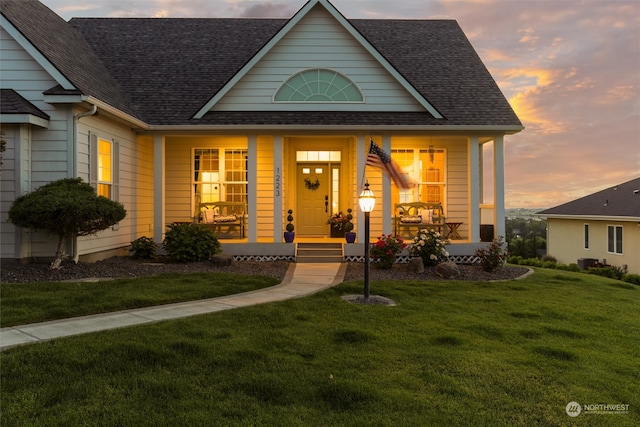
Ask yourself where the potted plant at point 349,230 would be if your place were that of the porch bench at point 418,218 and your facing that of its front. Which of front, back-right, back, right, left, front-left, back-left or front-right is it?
right

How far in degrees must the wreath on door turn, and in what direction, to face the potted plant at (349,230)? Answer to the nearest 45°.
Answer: approximately 45° to its left

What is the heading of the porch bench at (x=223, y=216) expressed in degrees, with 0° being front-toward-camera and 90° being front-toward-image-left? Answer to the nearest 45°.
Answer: approximately 0°

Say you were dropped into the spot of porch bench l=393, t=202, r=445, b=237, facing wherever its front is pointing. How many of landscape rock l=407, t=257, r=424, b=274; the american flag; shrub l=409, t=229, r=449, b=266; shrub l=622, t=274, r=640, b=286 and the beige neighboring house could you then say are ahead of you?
3

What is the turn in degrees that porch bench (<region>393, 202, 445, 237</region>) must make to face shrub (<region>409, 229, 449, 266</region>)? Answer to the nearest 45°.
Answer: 0° — it already faces it

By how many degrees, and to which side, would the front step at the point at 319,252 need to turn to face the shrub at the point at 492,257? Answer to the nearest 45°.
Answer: approximately 90° to its left

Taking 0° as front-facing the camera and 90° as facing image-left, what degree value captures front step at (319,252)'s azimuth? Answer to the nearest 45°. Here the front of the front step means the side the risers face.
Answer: approximately 0°

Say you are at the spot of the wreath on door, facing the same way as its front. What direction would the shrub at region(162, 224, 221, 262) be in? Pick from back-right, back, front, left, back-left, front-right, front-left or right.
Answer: front-right

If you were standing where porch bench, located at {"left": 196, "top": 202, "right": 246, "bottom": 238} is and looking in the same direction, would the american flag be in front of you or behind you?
in front
